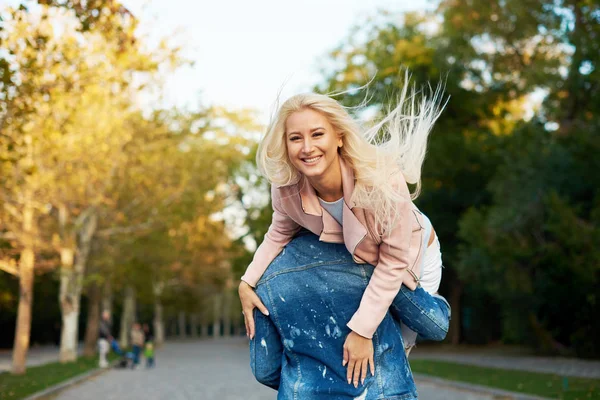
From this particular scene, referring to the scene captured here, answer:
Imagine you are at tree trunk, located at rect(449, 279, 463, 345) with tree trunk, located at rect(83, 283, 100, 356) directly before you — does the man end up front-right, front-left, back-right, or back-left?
front-left

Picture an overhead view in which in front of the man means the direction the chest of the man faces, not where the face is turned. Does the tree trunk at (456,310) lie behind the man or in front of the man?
in front

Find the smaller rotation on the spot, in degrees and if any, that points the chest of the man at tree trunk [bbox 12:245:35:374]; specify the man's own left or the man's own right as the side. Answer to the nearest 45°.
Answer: approximately 45° to the man's own left

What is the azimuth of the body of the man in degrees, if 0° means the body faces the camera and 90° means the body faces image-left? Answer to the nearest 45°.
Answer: approximately 180°

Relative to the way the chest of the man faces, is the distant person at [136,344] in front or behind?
in front

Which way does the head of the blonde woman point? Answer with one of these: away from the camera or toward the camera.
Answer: toward the camera
